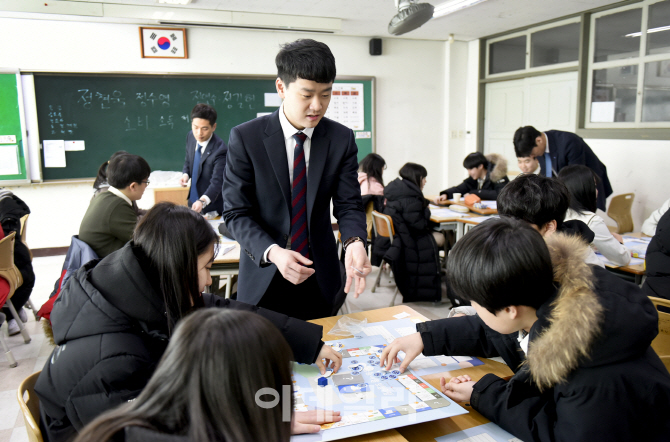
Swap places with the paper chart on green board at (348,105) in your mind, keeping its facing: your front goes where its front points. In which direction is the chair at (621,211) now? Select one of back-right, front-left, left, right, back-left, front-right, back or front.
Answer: front-left

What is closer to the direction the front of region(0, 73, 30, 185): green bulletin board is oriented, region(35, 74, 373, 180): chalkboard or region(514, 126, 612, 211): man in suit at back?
the man in suit at back

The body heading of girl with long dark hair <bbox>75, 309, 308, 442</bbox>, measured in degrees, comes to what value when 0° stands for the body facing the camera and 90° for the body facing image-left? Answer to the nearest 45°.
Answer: approximately 225°

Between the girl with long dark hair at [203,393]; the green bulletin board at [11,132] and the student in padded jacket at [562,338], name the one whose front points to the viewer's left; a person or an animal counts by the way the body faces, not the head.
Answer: the student in padded jacket

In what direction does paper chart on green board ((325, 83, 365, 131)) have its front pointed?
toward the camera

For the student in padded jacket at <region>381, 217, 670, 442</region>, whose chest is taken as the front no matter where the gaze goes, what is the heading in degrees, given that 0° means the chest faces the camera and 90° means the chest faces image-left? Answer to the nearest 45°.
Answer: approximately 90°

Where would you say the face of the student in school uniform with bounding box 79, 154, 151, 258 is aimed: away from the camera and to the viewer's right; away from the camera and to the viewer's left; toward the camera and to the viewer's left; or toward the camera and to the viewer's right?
away from the camera and to the viewer's right

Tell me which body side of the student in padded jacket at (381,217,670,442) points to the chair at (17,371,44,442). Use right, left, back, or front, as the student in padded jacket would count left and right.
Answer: front

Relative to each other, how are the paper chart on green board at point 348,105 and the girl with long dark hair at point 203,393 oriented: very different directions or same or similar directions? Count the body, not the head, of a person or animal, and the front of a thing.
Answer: very different directions

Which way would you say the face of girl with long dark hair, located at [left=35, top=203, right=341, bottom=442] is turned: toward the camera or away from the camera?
away from the camera

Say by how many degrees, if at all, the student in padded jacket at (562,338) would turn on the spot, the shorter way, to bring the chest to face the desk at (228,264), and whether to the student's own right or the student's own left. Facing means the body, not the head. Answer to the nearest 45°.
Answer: approximately 45° to the student's own right

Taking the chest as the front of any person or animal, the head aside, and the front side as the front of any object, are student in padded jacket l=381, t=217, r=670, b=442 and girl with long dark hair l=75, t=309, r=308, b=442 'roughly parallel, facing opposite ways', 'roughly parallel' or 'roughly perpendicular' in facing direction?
roughly perpendicular

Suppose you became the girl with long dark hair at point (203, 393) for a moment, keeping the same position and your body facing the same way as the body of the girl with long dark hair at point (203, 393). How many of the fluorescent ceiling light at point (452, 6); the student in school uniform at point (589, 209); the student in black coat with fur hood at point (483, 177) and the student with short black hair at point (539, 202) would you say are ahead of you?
4

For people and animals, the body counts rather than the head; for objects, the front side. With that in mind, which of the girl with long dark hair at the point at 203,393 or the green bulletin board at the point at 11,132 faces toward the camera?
the green bulletin board

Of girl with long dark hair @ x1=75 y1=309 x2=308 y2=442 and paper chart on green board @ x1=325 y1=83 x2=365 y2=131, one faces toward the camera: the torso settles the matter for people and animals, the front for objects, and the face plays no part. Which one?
the paper chart on green board

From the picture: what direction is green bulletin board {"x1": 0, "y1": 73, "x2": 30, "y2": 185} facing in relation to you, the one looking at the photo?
facing the viewer

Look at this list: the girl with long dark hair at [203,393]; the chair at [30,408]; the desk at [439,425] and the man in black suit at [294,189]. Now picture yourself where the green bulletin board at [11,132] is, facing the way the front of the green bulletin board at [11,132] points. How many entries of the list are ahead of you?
4

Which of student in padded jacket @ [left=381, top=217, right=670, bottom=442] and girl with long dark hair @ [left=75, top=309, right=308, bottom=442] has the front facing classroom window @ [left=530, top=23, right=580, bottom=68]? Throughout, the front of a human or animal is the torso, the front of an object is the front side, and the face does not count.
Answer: the girl with long dark hair

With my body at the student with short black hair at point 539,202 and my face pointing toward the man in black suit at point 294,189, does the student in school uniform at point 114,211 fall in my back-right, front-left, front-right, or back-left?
front-right
